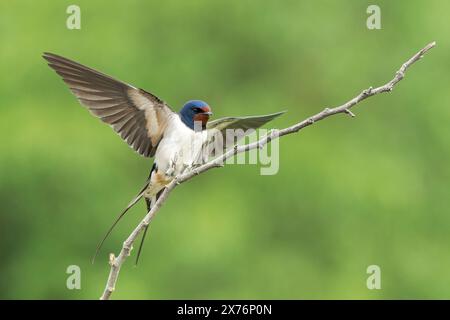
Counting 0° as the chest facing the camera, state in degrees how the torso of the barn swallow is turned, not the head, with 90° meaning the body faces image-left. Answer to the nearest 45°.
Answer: approximately 315°
